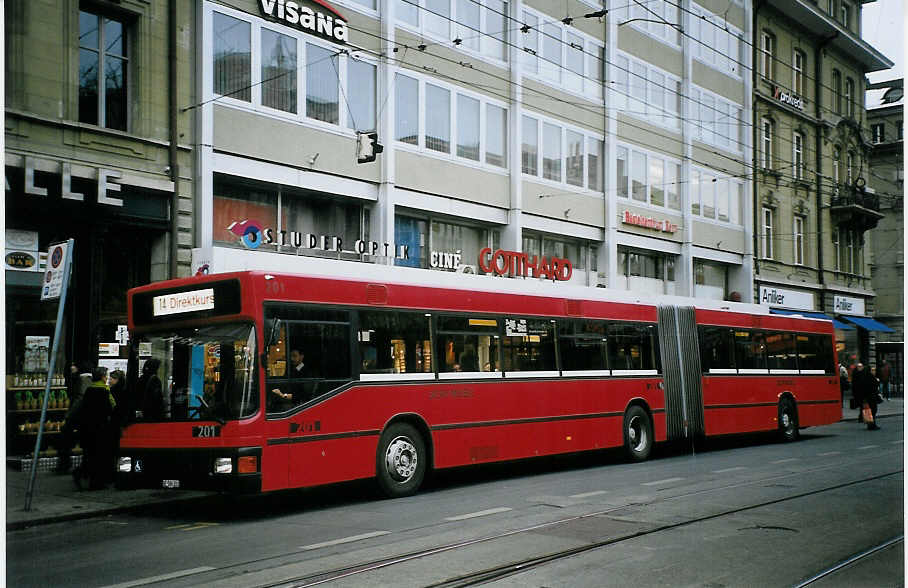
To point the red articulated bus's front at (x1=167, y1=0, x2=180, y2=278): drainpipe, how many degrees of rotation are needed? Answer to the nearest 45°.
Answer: approximately 90° to its right

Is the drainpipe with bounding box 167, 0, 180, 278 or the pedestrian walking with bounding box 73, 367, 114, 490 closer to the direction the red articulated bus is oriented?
the pedestrian walking

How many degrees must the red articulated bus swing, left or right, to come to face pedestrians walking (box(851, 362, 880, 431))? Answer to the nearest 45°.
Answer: approximately 180°

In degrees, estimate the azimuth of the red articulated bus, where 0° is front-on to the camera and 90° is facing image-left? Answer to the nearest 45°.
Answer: approximately 45°
